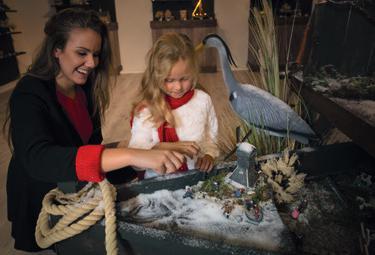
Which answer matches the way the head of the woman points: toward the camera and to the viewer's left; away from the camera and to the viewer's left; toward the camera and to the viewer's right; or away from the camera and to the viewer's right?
toward the camera and to the viewer's right

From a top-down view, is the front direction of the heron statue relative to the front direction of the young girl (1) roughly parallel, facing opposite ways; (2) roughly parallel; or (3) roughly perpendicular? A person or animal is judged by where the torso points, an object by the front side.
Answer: roughly perpendicular

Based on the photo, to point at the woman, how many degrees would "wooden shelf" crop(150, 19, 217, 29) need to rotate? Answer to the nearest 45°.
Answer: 0° — it already faces them

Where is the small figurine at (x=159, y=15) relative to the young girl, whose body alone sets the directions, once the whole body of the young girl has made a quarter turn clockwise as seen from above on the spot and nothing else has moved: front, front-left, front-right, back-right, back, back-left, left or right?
right

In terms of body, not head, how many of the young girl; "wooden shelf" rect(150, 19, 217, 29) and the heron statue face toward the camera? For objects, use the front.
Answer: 2

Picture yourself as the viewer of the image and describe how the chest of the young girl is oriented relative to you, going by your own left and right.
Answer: facing the viewer

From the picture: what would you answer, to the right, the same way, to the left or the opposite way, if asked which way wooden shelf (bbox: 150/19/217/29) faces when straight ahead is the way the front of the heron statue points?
to the left

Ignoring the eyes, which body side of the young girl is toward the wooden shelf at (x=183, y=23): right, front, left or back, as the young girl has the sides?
back

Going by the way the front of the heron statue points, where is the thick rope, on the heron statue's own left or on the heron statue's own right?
on the heron statue's own left

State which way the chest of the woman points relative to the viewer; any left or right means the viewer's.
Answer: facing the viewer and to the right of the viewer

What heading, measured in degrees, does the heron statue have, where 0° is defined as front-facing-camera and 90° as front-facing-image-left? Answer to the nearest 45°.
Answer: approximately 90°

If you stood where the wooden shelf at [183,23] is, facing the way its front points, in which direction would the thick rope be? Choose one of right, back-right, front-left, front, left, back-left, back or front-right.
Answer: front

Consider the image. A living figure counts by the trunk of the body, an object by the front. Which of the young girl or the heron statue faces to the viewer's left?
the heron statue

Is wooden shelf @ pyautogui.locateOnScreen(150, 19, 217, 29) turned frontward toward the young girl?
yes

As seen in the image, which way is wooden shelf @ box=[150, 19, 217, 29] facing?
toward the camera
